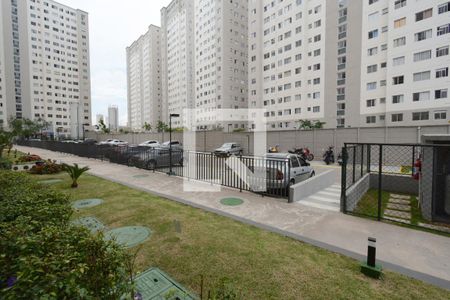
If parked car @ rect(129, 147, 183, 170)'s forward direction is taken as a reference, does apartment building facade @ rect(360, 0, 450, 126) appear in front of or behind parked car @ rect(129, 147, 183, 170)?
behind

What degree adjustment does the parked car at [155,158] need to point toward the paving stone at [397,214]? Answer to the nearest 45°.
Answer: approximately 90° to its left

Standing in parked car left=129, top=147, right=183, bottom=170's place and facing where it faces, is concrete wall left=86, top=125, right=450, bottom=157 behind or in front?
behind

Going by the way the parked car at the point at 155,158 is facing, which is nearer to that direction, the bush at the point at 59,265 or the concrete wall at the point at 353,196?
the bush

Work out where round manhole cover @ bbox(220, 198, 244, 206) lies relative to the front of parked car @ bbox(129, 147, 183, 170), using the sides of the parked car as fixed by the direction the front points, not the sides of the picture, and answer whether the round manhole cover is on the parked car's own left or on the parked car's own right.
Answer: on the parked car's own left

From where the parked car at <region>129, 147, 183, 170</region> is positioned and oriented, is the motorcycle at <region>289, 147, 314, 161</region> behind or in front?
behind

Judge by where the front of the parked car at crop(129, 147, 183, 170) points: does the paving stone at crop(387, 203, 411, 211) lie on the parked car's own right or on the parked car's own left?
on the parked car's own left

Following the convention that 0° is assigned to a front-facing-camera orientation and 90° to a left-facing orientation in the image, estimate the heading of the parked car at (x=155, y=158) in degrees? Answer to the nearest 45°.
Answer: approximately 45°

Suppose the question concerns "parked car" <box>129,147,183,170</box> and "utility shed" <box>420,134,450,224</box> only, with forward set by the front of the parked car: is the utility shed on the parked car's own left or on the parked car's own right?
on the parked car's own left

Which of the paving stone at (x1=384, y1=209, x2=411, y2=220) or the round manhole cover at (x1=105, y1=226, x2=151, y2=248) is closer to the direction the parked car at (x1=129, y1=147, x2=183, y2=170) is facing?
the round manhole cover

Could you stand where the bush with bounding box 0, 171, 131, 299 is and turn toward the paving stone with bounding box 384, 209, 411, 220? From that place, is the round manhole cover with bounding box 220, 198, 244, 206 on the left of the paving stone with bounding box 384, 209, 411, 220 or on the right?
left
